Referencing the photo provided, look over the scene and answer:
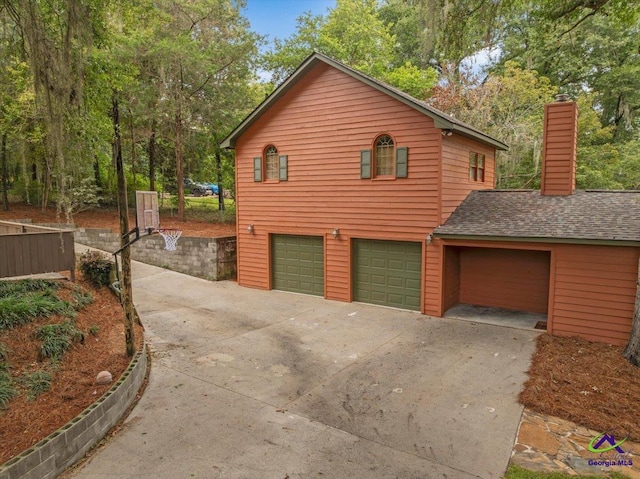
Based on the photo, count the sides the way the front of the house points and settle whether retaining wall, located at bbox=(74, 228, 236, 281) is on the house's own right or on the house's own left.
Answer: on the house's own right

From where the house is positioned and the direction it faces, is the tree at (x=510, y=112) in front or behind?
behind

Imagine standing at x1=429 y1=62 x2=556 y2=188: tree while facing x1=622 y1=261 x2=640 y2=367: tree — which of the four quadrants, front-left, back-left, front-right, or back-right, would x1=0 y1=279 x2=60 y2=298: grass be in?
front-right

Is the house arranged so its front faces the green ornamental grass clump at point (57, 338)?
yes

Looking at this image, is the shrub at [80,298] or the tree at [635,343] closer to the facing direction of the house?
the shrub

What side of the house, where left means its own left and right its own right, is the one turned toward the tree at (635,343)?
left

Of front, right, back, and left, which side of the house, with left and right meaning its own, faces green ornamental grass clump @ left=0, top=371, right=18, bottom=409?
front

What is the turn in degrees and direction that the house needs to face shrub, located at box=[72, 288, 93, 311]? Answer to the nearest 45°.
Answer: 0° — it already faces it

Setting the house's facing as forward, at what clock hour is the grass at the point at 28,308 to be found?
The grass is roughly at 12 o'clock from the house.

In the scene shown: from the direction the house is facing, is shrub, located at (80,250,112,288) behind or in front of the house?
in front

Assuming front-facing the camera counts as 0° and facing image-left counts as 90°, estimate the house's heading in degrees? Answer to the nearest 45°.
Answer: approximately 45°

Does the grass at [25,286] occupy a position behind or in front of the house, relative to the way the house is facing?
in front

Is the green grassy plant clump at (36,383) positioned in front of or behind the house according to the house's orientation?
in front

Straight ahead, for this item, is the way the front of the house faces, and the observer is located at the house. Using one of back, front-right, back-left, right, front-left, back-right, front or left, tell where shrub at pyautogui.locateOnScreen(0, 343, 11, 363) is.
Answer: front
